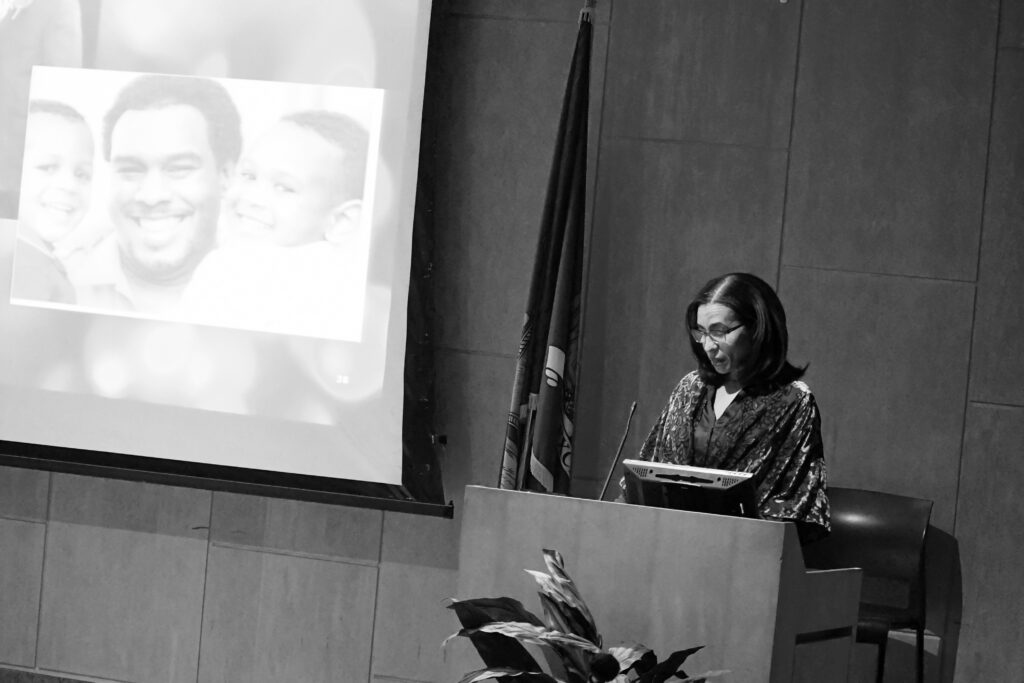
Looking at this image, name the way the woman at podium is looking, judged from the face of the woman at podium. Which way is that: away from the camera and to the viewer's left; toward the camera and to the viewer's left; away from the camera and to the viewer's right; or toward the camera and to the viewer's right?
toward the camera and to the viewer's left

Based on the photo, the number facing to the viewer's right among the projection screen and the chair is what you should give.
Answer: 0

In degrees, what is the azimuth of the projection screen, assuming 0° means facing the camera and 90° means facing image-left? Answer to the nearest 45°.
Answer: approximately 0°

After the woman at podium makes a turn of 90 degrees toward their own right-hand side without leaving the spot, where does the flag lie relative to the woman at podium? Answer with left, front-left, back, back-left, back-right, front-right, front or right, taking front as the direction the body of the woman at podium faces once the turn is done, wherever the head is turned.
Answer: front

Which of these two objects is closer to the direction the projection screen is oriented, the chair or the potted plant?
the potted plant

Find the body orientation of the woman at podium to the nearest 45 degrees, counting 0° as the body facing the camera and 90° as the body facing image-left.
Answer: approximately 45°

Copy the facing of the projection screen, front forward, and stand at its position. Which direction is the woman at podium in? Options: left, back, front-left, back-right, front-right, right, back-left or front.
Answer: front-left

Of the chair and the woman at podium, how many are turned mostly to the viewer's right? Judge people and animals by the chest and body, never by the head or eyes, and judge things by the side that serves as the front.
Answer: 0

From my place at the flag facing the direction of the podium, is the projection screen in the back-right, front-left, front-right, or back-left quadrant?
back-right

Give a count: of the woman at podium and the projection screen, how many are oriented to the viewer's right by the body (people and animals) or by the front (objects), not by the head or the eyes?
0

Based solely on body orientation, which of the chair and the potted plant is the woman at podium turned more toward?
the potted plant

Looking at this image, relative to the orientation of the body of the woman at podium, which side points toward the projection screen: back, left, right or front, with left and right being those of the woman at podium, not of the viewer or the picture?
right
